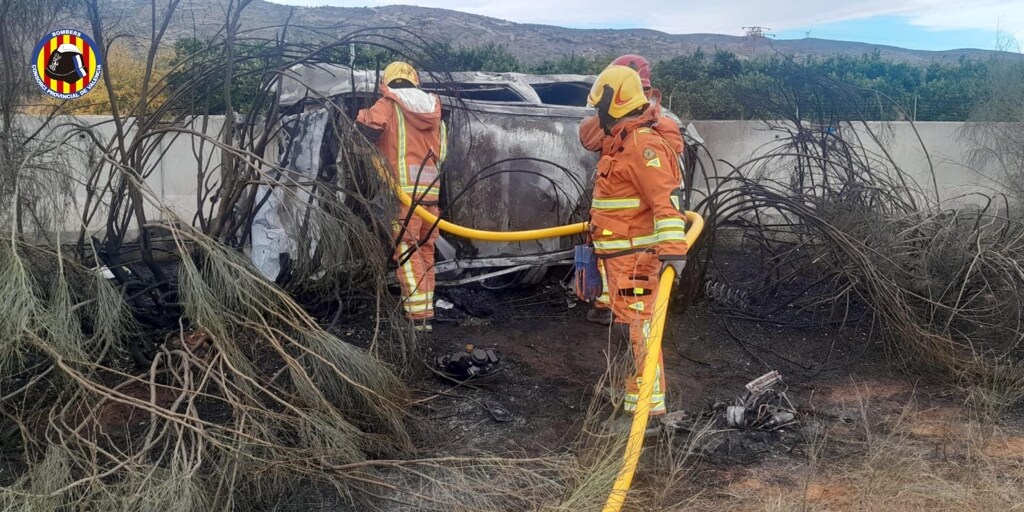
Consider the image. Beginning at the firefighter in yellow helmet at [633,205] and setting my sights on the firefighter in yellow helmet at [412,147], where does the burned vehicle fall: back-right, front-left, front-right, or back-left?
front-right

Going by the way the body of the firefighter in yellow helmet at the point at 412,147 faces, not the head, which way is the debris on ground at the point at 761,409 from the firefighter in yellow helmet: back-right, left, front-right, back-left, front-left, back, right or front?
back

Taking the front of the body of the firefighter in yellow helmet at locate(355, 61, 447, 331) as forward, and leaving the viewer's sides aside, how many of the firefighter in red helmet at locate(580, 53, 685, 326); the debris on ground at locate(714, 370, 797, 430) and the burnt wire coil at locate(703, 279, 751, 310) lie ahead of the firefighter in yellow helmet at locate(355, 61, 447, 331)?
0

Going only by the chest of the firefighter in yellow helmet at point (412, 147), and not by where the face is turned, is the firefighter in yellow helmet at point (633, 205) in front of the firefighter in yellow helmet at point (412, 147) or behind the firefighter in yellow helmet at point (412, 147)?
behind

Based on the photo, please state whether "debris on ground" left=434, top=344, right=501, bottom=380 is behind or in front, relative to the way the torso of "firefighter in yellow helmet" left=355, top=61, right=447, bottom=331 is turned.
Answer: behind

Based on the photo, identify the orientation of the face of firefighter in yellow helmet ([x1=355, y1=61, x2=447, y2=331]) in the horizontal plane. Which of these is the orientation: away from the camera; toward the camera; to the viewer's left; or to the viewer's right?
away from the camera

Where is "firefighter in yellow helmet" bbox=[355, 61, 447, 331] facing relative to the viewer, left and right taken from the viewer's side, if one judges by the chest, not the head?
facing away from the viewer and to the left of the viewer

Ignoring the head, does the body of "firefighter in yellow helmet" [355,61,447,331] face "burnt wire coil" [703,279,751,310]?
no

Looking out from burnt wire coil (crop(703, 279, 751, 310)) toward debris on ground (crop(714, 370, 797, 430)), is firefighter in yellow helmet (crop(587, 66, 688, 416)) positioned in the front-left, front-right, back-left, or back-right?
front-right

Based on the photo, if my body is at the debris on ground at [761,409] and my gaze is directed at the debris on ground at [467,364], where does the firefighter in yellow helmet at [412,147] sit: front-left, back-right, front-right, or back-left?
front-right
